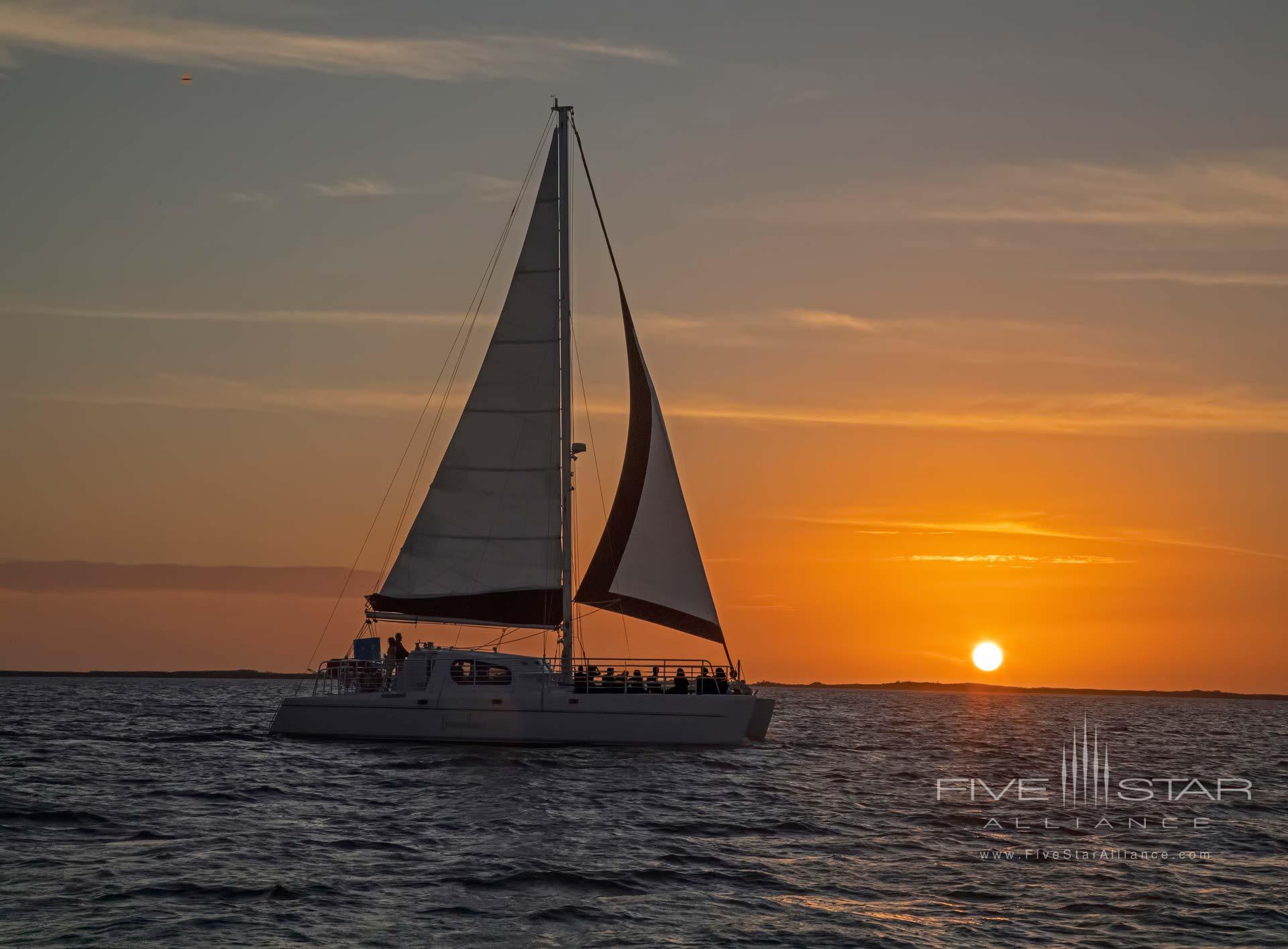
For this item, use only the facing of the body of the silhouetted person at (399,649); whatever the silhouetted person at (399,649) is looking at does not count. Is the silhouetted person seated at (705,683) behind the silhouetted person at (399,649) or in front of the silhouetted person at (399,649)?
in front

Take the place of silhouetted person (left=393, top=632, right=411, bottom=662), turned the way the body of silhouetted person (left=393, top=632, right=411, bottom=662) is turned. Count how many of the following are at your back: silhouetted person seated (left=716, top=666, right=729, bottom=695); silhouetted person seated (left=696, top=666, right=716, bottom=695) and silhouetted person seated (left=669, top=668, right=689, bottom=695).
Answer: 0

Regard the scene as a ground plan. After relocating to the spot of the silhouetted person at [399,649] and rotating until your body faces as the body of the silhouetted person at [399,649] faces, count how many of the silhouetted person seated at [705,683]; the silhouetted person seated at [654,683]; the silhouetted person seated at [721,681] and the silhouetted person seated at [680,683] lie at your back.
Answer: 0

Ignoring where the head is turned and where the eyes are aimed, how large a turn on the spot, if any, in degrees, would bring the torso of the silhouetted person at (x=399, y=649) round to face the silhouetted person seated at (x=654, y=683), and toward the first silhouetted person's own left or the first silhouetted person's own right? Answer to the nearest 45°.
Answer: approximately 45° to the first silhouetted person's own right

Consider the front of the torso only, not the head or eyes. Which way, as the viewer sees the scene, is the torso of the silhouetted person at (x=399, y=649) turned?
to the viewer's right

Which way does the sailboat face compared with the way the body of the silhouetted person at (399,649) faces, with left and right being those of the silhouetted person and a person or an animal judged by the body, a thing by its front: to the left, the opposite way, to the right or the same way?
the same way

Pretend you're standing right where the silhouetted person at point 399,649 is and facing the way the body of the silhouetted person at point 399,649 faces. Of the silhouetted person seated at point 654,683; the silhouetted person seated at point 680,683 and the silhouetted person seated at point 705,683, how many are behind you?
0

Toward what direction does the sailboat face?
to the viewer's right

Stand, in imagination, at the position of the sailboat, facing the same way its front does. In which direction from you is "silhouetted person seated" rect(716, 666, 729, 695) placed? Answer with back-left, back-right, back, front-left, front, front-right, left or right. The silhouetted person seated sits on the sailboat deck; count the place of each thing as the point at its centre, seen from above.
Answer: front
